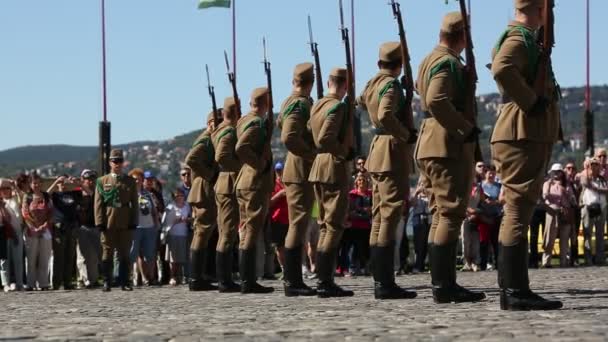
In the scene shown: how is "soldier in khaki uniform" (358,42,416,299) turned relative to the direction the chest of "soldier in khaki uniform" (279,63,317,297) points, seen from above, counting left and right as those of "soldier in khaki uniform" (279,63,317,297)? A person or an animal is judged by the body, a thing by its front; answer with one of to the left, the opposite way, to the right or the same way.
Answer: the same way

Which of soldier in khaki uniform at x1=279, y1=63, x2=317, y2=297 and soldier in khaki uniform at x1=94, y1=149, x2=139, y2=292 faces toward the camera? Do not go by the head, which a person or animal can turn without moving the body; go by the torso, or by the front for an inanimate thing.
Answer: soldier in khaki uniform at x1=94, y1=149, x2=139, y2=292

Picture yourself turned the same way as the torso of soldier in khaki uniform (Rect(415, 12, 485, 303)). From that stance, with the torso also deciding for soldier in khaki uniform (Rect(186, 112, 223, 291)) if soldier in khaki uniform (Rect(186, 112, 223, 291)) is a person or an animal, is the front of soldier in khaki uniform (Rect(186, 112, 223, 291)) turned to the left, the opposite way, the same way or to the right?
the same way

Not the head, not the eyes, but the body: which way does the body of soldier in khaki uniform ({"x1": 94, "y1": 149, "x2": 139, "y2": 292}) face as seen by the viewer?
toward the camera

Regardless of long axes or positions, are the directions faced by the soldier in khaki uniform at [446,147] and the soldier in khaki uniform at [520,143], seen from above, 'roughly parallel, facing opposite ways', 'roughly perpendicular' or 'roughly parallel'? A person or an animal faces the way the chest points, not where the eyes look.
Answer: roughly parallel

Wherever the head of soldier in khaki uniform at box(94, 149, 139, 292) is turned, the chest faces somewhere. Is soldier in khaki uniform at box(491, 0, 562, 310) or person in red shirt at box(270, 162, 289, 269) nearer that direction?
the soldier in khaki uniform

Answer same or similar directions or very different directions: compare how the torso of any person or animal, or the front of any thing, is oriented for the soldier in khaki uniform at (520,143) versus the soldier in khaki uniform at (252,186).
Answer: same or similar directions
